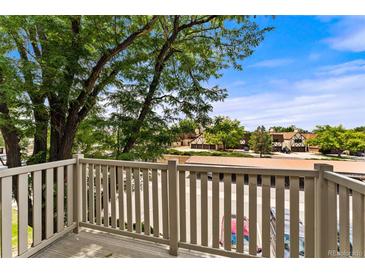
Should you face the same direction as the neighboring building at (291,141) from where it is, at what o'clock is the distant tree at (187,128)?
The distant tree is roughly at 3 o'clock from the neighboring building.

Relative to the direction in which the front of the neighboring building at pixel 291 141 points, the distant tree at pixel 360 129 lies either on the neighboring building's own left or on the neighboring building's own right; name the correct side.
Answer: on the neighboring building's own left

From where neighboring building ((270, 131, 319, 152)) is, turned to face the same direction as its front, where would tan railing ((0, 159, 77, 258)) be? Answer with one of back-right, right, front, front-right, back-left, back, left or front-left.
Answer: front-right

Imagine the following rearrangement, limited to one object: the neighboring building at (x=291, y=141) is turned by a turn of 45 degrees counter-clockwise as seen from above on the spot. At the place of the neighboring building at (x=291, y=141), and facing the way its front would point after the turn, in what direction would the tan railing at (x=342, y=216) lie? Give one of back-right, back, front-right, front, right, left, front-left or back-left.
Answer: front-right

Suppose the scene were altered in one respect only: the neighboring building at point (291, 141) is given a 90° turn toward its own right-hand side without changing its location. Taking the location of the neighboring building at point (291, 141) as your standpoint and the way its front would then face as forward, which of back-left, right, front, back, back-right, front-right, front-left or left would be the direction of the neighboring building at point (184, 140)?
front

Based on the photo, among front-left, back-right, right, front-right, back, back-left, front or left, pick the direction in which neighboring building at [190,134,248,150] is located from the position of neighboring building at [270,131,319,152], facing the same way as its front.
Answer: right

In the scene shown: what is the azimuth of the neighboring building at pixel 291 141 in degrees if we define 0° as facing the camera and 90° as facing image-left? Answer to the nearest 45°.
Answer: approximately 0°

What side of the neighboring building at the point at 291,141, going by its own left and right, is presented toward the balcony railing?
front

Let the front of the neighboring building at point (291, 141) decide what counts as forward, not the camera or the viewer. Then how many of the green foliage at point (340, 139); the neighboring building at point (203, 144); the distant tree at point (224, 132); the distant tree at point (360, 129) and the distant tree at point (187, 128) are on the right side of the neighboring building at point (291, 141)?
3

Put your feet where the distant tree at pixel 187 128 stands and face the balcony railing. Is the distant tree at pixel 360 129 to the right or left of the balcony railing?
left

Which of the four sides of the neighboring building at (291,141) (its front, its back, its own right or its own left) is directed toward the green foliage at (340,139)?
left

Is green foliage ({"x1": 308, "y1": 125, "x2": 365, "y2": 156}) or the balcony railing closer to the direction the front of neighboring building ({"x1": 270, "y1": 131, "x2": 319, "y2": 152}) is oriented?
the balcony railing
